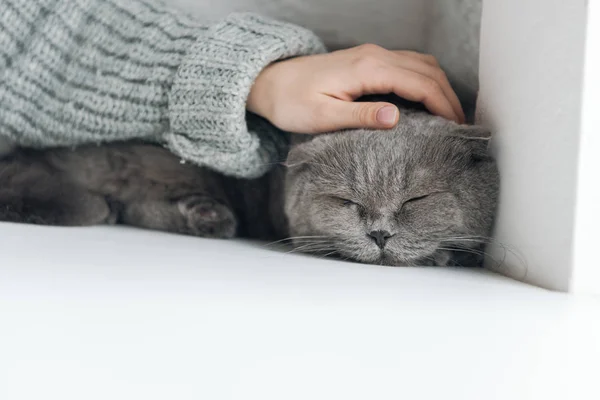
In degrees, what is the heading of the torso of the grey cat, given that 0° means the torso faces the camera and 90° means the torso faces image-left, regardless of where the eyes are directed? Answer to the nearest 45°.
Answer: approximately 315°
